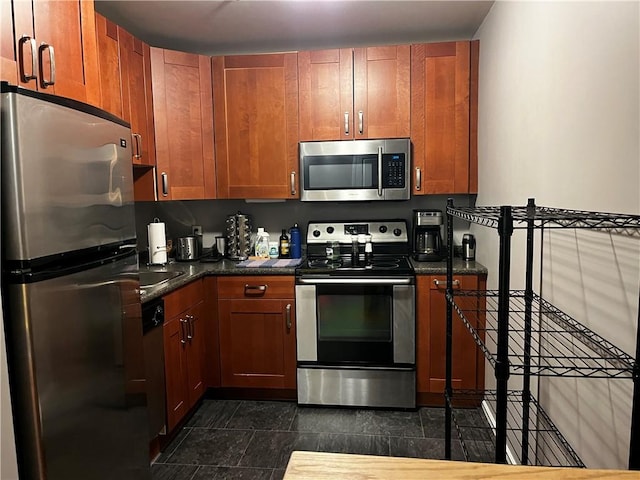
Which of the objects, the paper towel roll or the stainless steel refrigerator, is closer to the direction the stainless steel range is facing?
the stainless steel refrigerator

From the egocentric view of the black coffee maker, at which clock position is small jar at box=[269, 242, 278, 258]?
The small jar is roughly at 3 o'clock from the black coffee maker.

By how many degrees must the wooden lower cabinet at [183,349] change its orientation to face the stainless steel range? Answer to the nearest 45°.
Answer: approximately 45° to its left

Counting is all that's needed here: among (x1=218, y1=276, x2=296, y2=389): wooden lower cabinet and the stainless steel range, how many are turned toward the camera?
2

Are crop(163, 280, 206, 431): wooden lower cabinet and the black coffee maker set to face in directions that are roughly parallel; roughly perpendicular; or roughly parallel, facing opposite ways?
roughly perpendicular

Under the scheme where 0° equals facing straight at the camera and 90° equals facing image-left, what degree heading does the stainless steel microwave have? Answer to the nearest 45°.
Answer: approximately 0°

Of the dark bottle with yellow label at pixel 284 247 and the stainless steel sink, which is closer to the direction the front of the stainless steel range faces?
the stainless steel sink

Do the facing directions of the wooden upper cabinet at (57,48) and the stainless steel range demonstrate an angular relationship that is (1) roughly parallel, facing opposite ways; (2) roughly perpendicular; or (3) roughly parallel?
roughly perpendicular

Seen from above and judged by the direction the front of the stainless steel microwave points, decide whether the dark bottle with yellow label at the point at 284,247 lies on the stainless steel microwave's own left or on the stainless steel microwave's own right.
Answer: on the stainless steel microwave's own right
